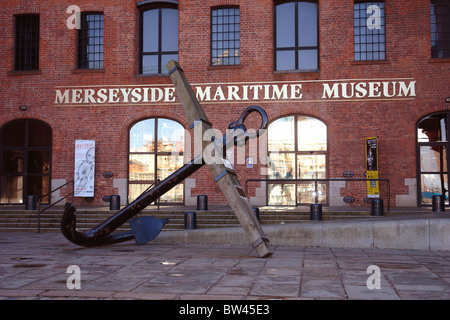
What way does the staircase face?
toward the camera

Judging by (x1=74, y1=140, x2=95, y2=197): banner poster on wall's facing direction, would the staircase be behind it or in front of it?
in front

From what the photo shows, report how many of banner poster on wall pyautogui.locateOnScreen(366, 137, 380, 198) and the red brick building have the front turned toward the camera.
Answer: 2

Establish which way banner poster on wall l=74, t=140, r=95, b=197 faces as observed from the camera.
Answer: facing the viewer

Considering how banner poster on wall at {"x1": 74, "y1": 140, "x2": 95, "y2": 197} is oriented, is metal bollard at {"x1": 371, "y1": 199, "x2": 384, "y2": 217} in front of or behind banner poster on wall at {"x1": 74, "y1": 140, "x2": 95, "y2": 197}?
in front

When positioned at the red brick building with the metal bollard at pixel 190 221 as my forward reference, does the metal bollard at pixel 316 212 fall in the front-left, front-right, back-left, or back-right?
front-left

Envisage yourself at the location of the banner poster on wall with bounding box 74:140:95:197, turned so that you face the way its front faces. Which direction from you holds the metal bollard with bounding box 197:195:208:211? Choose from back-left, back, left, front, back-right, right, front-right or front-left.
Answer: front-left

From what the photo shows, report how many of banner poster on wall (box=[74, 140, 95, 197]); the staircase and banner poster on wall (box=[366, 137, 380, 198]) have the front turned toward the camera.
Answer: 3

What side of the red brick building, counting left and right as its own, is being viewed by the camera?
front
